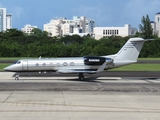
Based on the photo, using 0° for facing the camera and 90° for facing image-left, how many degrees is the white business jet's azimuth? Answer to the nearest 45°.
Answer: approximately 90°
